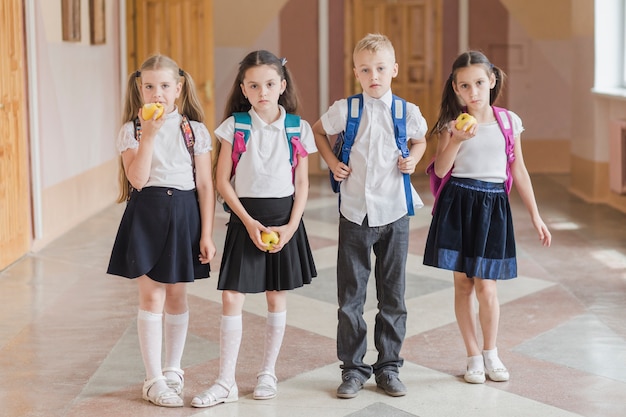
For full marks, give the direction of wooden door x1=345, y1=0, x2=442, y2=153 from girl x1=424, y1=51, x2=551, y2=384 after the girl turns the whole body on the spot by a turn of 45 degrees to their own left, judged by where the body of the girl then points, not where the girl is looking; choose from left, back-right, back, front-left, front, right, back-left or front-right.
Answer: back-left
